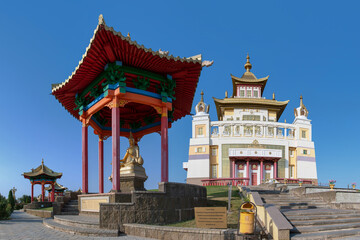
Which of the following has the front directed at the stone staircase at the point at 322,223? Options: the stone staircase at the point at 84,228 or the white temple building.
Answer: the white temple building

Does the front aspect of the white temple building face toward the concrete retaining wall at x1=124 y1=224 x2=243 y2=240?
yes

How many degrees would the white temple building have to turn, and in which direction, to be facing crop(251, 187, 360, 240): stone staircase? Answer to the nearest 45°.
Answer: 0° — it already faces it

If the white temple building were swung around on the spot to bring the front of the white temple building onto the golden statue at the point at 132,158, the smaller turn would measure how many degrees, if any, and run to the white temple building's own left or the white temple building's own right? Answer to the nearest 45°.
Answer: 0° — it already faces it

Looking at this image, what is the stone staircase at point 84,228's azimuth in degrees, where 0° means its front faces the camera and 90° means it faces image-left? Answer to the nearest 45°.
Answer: approximately 45°

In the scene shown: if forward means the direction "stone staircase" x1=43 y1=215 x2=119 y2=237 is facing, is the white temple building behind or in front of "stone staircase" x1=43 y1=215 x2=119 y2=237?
behind
